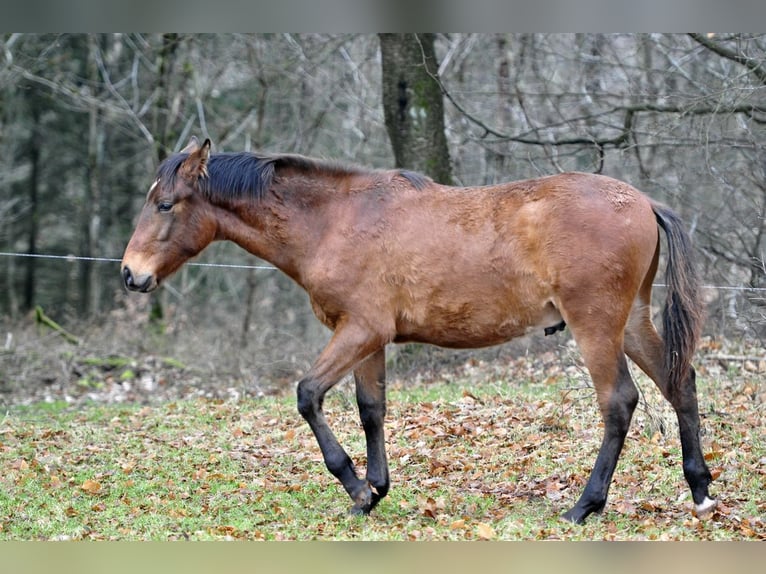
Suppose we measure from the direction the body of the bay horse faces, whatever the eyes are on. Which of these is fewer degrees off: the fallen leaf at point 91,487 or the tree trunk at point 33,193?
the fallen leaf

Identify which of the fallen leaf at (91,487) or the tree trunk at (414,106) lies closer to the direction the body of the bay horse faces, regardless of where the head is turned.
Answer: the fallen leaf

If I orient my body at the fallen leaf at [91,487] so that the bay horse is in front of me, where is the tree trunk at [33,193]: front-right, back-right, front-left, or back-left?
back-left

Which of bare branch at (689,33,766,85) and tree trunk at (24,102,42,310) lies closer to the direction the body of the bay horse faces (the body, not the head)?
the tree trunk

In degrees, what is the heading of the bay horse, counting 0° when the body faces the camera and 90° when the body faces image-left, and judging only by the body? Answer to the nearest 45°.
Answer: approximately 90°

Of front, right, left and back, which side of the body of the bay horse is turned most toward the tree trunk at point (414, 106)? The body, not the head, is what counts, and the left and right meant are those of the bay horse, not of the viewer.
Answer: right

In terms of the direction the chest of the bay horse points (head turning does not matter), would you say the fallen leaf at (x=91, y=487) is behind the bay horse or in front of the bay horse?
in front
